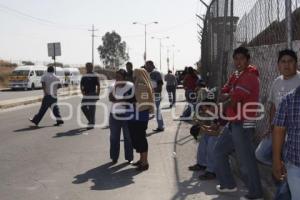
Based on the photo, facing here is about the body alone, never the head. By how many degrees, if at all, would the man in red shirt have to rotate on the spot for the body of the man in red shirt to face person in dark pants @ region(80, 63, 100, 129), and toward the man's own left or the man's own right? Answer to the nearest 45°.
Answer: approximately 90° to the man's own right

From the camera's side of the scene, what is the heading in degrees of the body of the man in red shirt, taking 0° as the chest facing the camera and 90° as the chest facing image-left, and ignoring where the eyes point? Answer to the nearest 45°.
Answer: approximately 45°

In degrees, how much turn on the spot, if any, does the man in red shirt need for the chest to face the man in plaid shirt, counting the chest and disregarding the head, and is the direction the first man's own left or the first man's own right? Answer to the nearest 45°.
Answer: approximately 45° to the first man's own left
